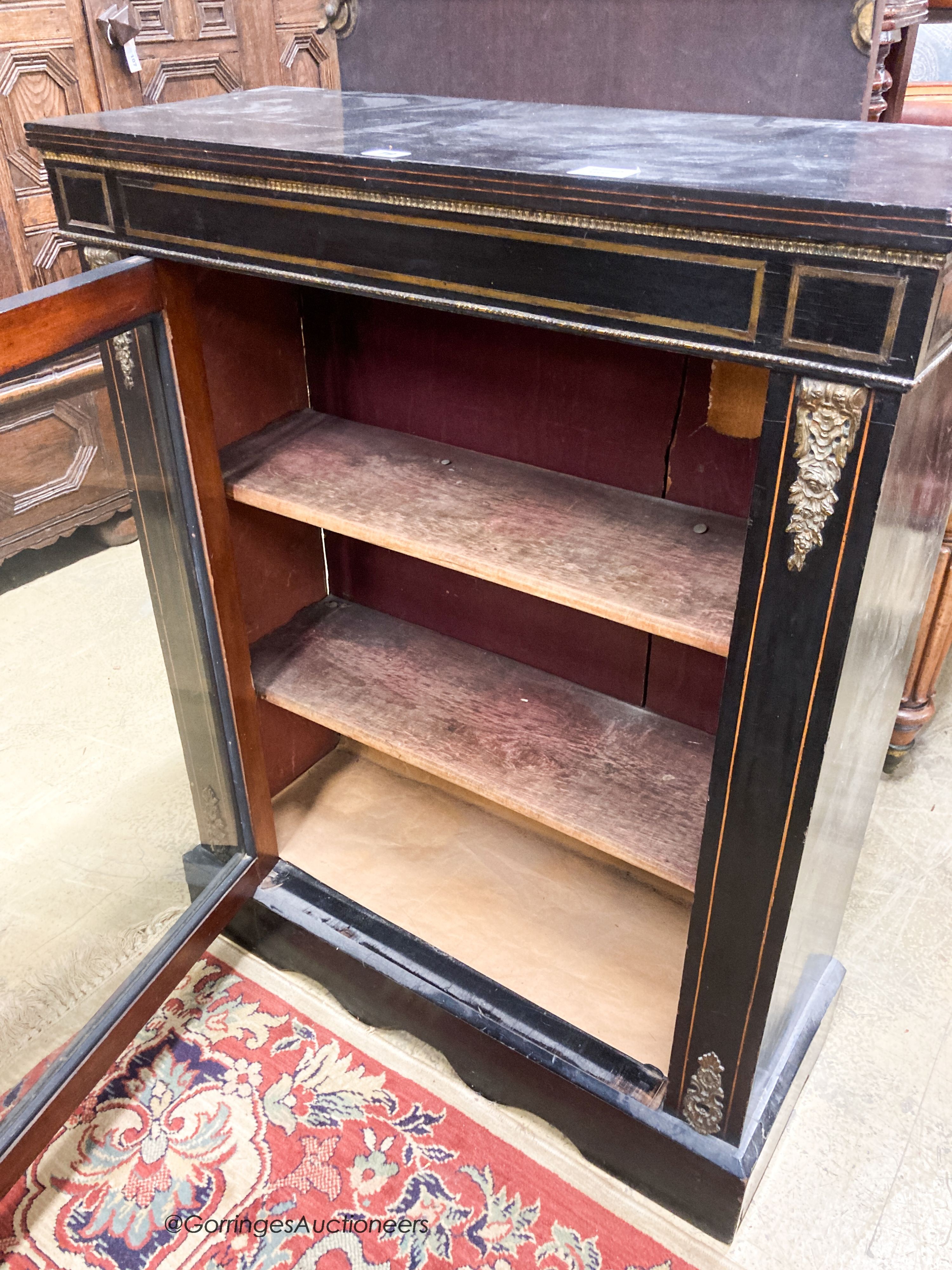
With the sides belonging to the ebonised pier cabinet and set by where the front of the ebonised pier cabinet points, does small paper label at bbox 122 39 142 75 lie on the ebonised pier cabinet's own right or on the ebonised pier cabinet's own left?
on the ebonised pier cabinet's own right

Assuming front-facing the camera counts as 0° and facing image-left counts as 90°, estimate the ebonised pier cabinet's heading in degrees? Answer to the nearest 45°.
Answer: approximately 45°

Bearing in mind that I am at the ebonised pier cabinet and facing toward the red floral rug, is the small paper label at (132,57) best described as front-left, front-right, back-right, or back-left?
back-right
